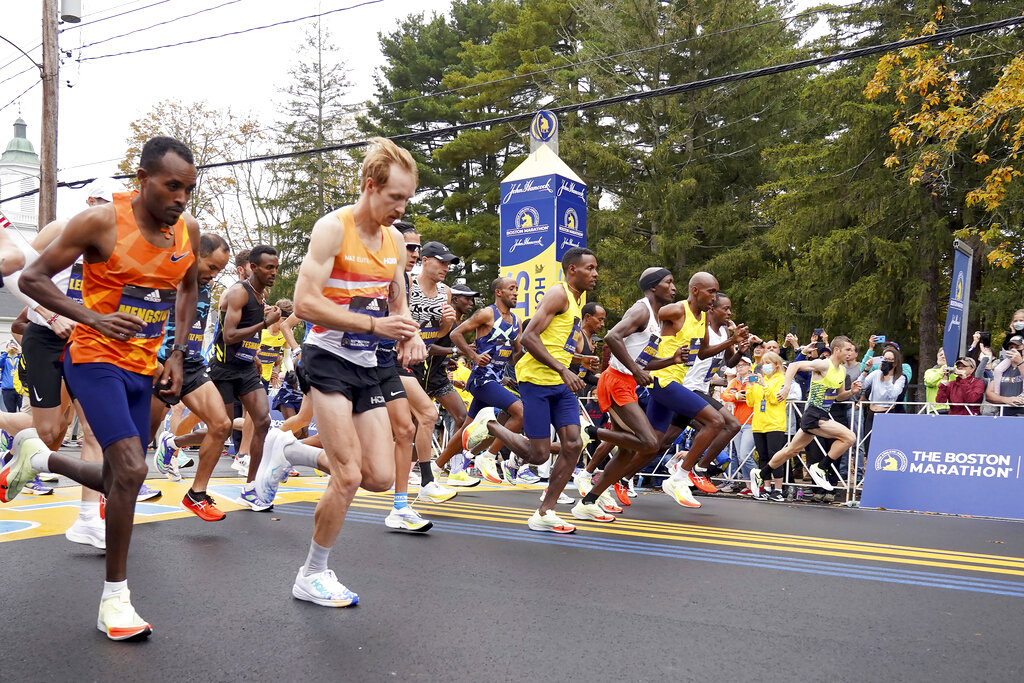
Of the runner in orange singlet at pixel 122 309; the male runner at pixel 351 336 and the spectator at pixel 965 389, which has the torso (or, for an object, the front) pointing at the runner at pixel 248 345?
the spectator

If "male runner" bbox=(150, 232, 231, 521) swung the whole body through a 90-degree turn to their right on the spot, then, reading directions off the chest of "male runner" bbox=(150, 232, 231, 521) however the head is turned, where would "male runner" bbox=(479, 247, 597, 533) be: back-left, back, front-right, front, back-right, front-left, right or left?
back-left

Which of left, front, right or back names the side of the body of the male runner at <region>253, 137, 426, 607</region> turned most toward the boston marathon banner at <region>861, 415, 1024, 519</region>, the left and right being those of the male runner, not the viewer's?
left

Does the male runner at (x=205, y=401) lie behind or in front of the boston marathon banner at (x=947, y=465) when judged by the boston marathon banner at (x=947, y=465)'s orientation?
in front

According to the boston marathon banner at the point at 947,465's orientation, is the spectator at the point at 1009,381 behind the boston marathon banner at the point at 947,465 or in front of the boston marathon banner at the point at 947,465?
behind

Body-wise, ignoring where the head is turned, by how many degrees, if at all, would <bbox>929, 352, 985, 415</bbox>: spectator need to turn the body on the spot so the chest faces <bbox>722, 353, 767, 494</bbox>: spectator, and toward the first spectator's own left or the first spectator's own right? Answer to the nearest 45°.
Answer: approximately 45° to the first spectator's own right

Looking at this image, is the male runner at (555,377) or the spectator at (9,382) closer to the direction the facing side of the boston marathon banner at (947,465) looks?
the male runner

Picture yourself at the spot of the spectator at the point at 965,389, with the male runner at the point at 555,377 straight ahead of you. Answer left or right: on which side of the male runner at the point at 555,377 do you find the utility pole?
right

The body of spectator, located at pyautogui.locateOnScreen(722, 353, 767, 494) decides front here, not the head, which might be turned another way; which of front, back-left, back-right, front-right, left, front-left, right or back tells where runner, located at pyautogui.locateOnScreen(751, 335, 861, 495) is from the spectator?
left

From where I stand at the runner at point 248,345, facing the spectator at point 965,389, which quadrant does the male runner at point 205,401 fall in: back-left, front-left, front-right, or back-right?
back-right

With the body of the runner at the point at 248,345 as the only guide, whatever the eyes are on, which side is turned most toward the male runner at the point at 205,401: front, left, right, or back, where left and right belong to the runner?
right

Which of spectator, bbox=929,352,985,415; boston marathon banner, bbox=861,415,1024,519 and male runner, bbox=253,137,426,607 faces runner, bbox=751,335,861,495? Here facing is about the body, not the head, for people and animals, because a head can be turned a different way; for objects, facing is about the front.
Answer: the spectator

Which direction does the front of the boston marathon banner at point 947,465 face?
toward the camera
